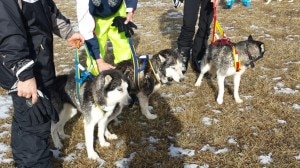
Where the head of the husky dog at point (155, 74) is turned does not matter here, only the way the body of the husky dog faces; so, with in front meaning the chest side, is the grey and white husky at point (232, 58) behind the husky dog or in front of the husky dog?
in front

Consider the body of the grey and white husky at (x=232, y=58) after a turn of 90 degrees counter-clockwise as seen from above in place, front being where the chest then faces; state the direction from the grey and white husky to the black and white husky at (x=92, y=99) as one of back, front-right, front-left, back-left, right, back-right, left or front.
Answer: back

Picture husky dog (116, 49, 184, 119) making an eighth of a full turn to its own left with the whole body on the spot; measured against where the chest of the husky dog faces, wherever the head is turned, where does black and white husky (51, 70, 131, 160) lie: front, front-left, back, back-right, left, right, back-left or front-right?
back

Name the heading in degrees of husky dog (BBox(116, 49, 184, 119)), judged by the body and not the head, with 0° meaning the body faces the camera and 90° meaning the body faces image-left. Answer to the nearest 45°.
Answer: approximately 270°

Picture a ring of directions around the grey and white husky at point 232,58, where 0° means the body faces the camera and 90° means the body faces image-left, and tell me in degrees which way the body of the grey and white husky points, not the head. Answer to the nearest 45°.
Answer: approximately 315°
